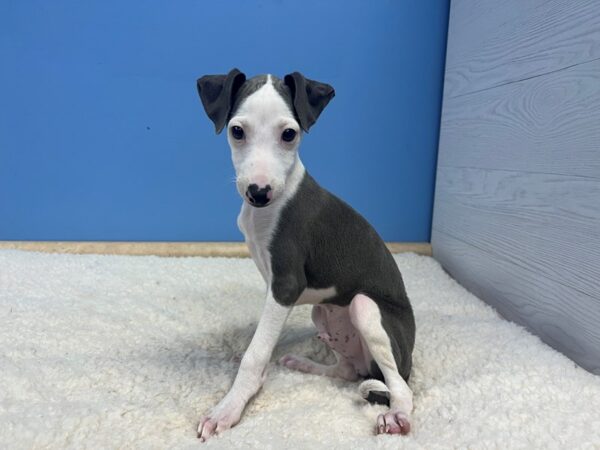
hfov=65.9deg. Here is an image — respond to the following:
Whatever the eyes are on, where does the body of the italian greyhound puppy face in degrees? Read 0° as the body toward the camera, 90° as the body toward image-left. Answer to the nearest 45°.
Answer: approximately 45°
